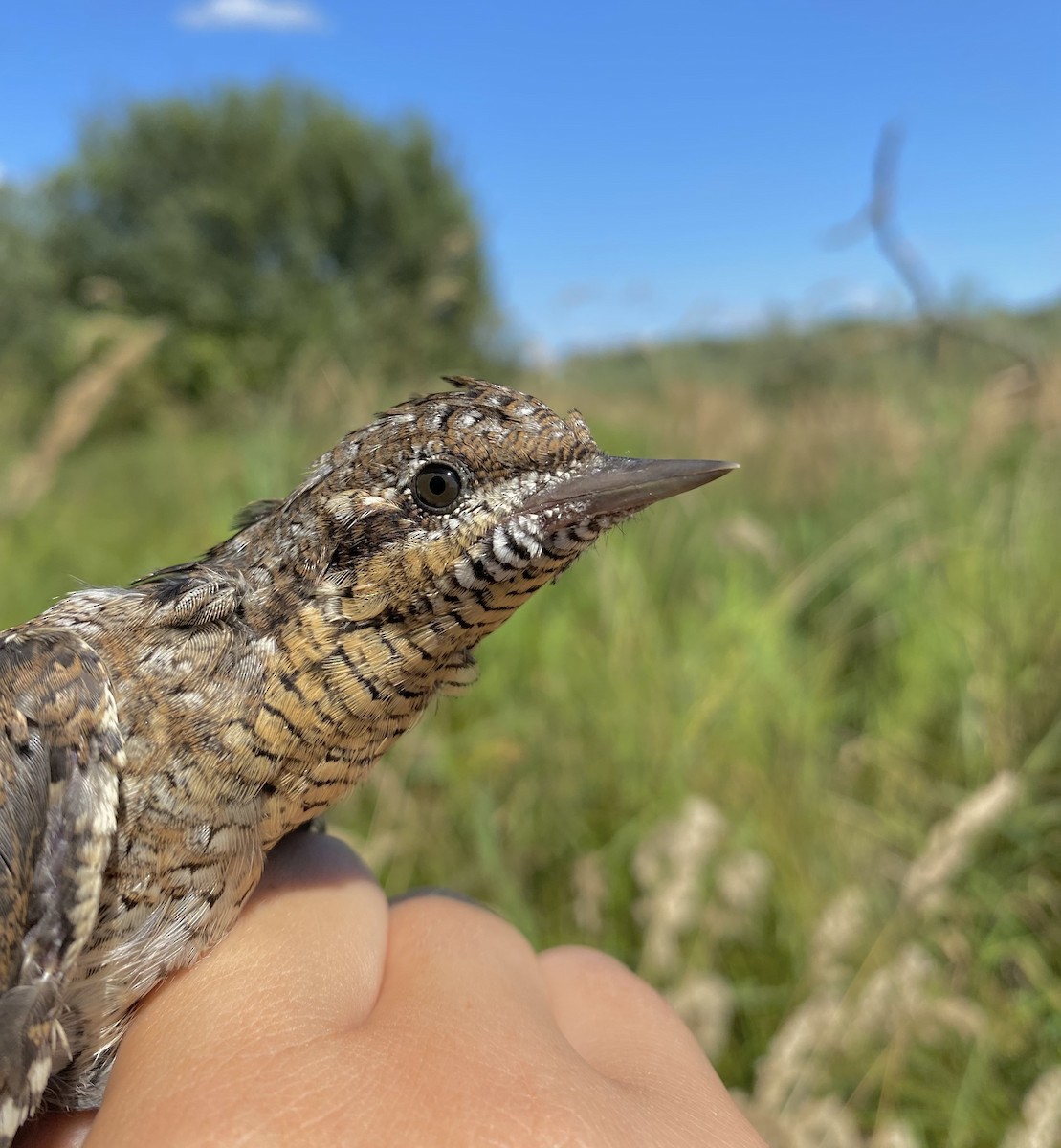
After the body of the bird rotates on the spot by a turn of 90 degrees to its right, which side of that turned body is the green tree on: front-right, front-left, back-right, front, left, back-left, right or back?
back

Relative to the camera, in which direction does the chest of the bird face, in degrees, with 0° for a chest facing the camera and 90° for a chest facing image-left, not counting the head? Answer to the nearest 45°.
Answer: approximately 270°
